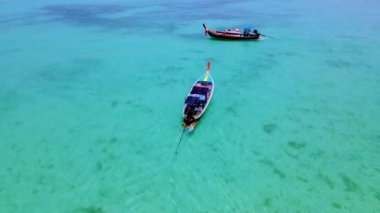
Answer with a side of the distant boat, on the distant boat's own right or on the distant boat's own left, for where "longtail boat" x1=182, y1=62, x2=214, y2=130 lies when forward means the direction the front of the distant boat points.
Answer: on the distant boat's own left

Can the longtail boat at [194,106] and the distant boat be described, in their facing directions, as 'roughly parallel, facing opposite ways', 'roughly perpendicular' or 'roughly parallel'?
roughly perpendicular

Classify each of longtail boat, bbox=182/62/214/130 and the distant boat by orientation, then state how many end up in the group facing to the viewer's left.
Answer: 1

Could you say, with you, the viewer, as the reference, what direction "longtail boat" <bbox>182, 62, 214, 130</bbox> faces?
facing away from the viewer

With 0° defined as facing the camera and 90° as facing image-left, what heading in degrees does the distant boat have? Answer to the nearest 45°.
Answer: approximately 90°

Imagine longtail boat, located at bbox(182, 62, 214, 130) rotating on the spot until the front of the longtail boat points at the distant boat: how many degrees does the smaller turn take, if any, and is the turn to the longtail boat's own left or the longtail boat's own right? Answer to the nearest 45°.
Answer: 0° — it already faces it

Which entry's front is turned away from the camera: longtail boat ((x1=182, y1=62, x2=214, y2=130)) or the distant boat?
the longtail boat
